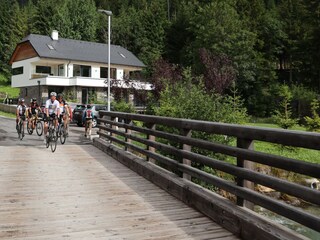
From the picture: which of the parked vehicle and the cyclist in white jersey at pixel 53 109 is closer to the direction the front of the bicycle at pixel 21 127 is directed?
the cyclist in white jersey

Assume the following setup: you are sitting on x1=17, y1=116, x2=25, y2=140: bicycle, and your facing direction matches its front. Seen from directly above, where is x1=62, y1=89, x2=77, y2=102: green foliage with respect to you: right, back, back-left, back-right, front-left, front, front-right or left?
back

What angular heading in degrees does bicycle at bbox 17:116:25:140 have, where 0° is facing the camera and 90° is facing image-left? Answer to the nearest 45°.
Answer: approximately 0°

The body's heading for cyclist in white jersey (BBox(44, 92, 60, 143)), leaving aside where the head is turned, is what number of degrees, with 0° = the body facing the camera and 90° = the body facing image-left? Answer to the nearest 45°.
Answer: approximately 0°

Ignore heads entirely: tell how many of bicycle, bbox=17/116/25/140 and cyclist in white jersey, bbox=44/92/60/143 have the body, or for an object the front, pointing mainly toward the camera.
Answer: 2

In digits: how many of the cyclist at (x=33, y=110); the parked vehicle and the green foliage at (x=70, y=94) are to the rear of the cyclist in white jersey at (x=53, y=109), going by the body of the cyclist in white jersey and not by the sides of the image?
3

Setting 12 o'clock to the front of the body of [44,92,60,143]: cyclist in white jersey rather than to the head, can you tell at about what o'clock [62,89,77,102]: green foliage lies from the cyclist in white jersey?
The green foliage is roughly at 6 o'clock from the cyclist in white jersey.

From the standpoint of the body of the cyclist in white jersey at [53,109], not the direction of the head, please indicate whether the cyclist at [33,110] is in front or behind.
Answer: behind
